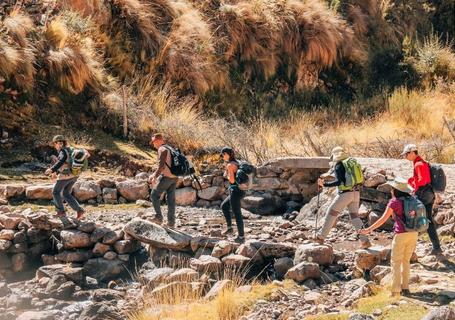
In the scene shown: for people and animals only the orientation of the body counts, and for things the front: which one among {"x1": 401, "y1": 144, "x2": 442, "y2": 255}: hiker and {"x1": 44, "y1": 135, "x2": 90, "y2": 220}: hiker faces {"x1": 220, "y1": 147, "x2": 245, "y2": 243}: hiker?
{"x1": 401, "y1": 144, "x2": 442, "y2": 255}: hiker

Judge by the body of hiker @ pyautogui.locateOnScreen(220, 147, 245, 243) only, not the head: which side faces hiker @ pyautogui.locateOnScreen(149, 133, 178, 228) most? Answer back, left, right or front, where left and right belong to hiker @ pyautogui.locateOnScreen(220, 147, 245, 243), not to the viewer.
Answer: front

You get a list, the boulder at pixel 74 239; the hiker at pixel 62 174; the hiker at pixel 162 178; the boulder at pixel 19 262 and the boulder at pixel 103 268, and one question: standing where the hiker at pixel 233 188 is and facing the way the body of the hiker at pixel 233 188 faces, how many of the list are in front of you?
5

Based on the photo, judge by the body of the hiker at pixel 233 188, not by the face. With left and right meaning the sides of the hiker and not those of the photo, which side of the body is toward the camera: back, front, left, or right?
left

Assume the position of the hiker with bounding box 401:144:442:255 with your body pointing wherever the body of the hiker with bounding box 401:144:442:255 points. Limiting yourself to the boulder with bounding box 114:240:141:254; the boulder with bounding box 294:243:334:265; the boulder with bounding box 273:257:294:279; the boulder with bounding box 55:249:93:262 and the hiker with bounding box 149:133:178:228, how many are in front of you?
5

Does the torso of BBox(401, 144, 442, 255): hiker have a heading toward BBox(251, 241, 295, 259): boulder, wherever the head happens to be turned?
yes

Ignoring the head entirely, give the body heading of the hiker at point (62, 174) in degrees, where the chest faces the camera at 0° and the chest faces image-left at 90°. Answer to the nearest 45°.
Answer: approximately 90°

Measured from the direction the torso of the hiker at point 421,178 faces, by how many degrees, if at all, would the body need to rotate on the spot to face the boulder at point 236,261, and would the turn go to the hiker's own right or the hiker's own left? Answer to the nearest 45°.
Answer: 0° — they already face it

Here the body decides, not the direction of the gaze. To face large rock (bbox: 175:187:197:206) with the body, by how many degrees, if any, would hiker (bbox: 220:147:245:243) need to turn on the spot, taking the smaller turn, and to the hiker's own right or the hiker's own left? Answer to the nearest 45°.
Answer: approximately 90° to the hiker's own right

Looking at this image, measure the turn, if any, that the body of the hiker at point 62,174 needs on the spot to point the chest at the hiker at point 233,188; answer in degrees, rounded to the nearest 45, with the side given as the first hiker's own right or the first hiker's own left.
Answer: approximately 135° to the first hiker's own left

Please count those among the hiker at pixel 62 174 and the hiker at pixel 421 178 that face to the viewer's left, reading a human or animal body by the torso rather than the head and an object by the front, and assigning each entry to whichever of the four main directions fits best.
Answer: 2

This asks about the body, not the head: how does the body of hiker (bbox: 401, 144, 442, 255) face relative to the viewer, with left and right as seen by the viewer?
facing to the left of the viewer
